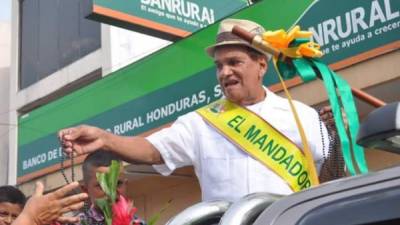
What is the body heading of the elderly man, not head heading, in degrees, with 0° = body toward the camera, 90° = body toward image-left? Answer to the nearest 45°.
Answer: approximately 45°

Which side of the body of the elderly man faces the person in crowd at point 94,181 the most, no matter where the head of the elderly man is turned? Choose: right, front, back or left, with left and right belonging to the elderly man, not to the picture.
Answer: right

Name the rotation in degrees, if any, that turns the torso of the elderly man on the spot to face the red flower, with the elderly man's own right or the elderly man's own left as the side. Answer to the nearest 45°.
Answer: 0° — they already face it

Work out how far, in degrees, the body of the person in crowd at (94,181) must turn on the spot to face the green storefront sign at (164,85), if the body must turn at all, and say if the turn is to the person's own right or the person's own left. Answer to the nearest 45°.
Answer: approximately 135° to the person's own left

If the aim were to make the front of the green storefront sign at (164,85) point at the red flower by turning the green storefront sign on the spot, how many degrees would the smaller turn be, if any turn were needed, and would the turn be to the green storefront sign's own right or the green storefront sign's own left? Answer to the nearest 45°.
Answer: approximately 45° to the green storefront sign's own left

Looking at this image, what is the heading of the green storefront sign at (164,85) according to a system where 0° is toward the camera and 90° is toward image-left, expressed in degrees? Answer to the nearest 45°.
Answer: approximately 45°

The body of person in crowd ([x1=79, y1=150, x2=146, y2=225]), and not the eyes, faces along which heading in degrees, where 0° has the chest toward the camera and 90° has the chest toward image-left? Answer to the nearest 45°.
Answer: approximately 315°

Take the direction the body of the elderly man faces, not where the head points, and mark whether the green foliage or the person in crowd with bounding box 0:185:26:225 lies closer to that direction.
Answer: the green foliage

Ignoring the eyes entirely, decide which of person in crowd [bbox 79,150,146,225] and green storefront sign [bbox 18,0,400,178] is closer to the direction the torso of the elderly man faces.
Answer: the person in crowd

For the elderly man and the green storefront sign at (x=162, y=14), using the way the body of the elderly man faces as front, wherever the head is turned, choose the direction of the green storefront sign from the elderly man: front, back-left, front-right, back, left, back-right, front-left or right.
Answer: back-right

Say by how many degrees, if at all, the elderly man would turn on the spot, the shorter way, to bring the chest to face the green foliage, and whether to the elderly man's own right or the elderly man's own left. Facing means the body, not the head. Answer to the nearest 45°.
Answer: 0° — they already face it
